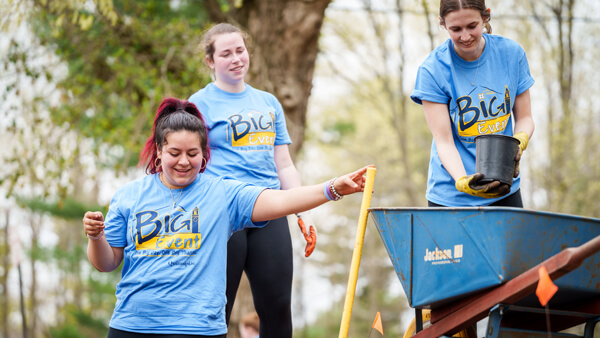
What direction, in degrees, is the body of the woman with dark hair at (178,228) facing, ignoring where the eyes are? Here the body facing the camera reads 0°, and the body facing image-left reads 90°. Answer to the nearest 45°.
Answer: approximately 0°

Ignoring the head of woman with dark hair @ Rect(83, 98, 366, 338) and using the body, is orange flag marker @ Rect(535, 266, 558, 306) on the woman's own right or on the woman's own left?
on the woman's own left
